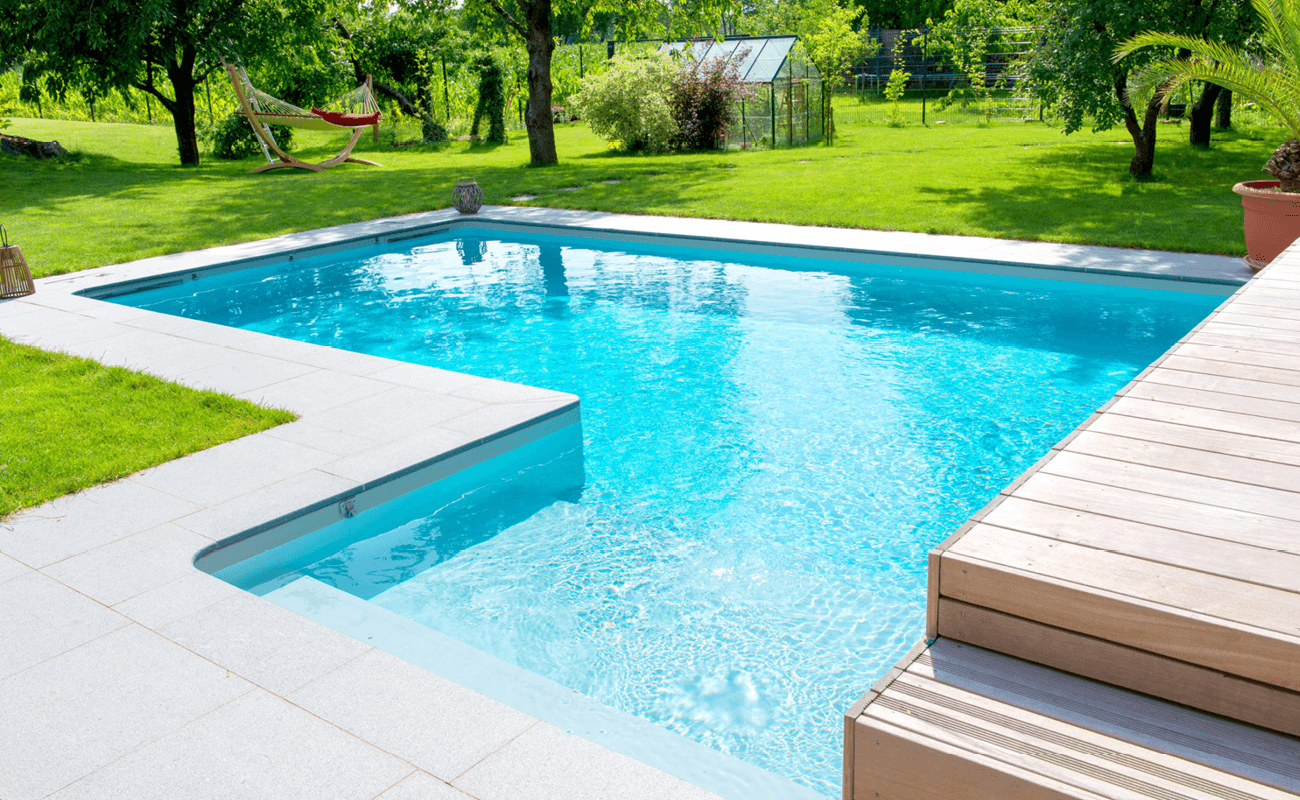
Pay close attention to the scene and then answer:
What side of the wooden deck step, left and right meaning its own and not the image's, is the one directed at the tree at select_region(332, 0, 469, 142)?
right

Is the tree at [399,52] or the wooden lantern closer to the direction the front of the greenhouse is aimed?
the wooden lantern

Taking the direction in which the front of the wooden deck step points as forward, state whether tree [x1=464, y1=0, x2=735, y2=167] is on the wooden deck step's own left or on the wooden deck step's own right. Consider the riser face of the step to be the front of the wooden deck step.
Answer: on the wooden deck step's own right

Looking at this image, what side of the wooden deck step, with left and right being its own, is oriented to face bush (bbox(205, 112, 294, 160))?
right

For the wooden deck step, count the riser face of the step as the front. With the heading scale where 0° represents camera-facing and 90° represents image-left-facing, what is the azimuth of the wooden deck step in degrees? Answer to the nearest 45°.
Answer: approximately 45°

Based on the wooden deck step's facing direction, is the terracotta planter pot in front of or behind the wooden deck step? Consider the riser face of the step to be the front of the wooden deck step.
behind

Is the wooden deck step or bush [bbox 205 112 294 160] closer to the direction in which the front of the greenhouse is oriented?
the wooden deck step

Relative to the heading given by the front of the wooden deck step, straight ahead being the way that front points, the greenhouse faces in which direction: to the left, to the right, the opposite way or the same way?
to the left
